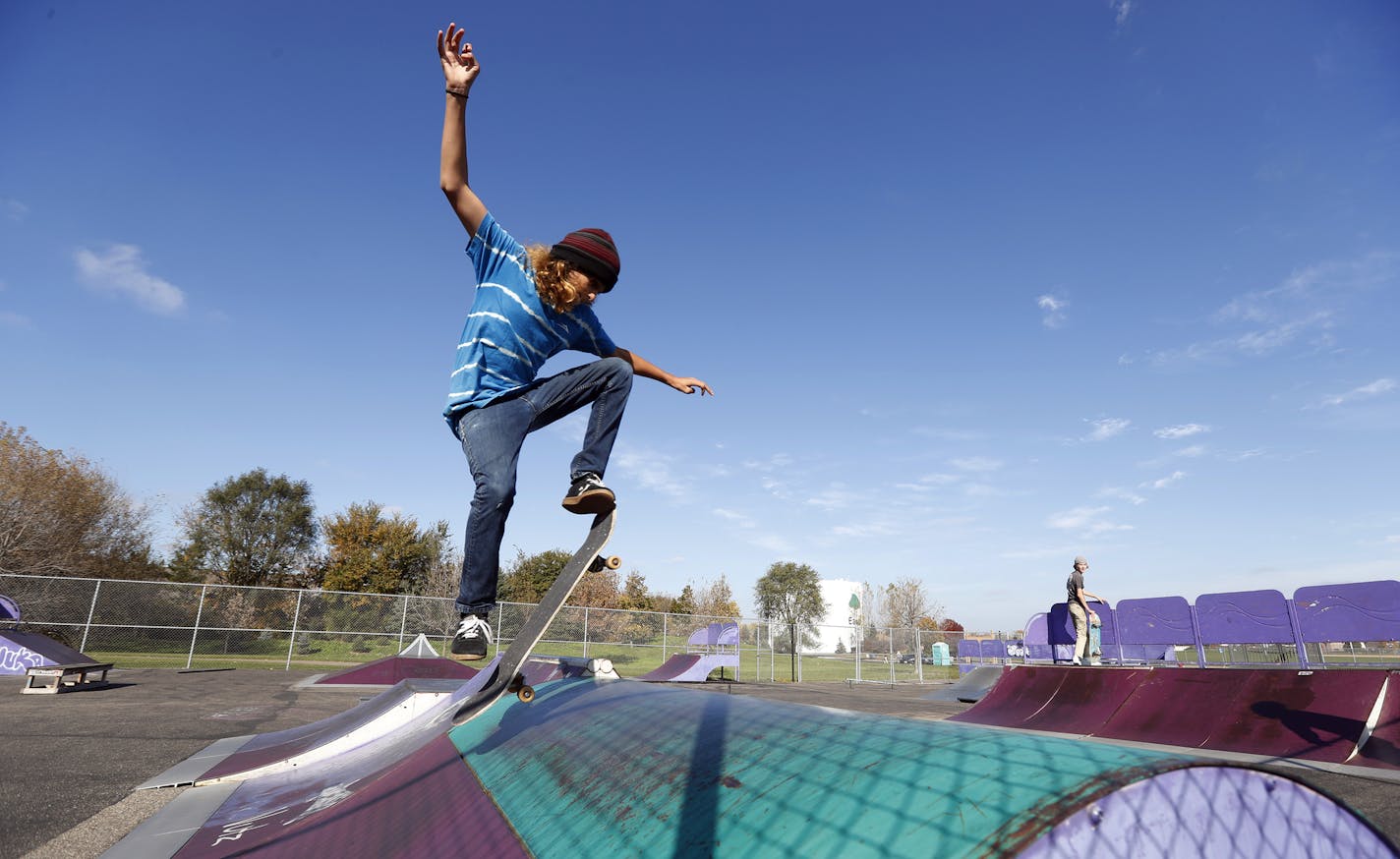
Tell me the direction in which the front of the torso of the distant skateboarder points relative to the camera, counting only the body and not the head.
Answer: to the viewer's right

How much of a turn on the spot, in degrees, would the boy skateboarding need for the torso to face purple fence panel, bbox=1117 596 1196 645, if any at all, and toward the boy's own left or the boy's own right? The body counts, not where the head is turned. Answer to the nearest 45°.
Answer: approximately 90° to the boy's own left

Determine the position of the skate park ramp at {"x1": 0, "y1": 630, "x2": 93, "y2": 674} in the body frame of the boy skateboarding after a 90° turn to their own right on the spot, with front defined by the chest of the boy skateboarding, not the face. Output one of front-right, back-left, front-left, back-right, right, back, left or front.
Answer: right

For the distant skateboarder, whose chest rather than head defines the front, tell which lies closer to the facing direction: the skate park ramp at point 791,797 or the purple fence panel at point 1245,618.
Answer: the purple fence panel

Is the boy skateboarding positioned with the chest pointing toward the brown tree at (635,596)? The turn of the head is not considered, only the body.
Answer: no

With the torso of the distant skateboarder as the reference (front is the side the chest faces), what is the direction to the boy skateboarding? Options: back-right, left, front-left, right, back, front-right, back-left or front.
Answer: right

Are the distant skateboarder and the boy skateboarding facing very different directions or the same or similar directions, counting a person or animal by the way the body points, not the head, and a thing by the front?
same or similar directions

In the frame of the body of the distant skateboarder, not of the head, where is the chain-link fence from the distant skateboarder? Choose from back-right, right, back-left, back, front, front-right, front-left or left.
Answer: back

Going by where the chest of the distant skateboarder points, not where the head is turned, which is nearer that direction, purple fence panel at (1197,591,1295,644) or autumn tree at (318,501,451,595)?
the purple fence panel

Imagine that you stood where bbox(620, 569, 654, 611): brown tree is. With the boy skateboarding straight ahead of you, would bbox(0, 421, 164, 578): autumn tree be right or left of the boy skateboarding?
right

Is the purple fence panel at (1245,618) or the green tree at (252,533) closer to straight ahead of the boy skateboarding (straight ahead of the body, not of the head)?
the purple fence panel

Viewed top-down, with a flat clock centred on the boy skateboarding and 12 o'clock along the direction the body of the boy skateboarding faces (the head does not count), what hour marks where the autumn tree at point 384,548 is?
The autumn tree is roughly at 7 o'clock from the boy skateboarding.
